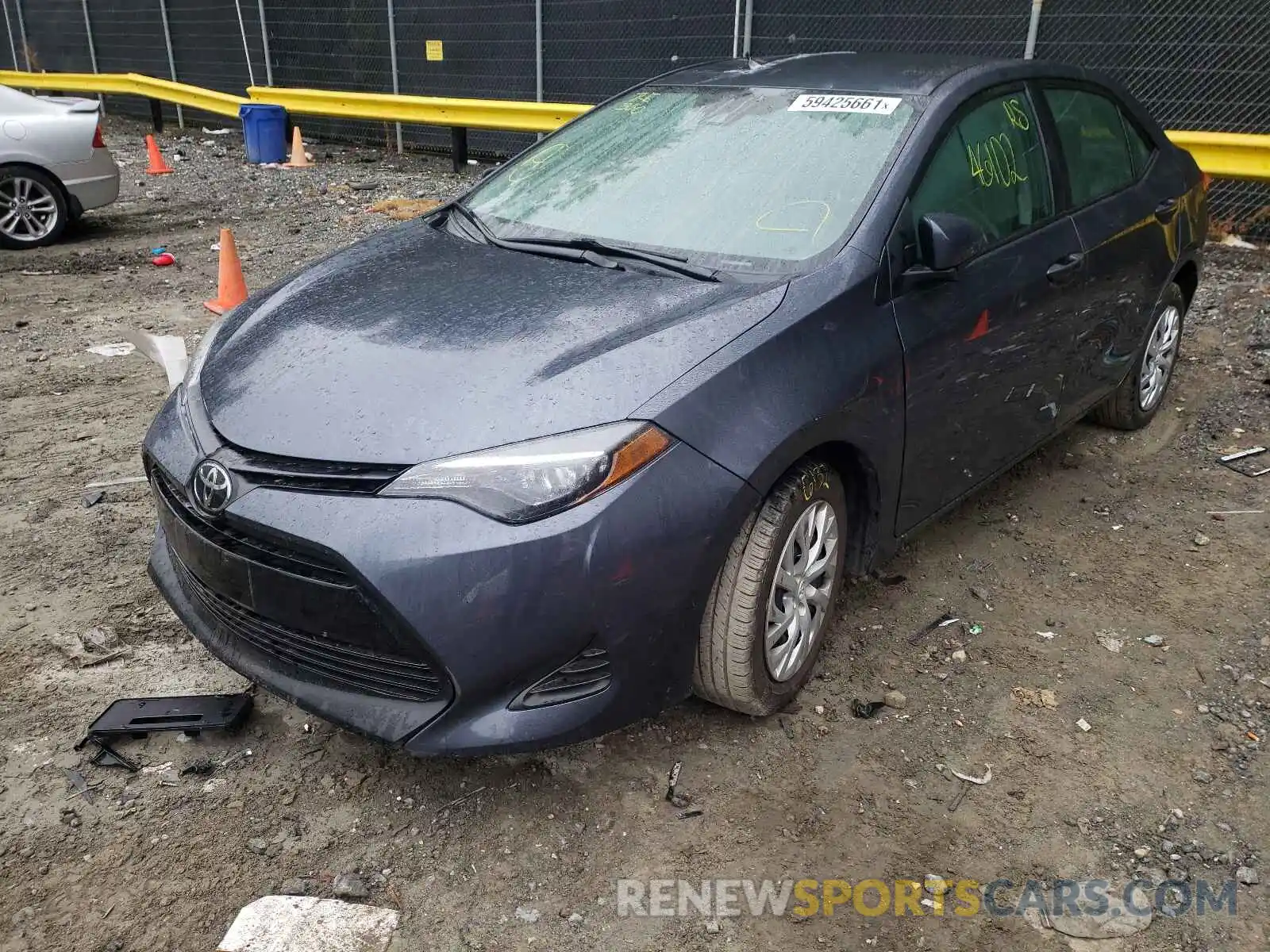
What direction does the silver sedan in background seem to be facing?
to the viewer's left

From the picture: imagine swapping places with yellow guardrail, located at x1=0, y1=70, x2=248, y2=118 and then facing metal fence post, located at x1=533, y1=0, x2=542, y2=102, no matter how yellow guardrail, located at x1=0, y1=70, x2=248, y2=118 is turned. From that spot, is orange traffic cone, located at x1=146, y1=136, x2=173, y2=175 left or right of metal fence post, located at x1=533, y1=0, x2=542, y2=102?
right

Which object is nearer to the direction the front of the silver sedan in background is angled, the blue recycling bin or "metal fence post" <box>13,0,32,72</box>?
the metal fence post

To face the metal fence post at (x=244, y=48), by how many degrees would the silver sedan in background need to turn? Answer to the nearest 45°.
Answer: approximately 90° to its right

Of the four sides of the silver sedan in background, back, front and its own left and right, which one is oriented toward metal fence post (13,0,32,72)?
right

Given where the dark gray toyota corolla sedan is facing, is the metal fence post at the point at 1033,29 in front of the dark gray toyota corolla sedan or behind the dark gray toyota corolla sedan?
behind

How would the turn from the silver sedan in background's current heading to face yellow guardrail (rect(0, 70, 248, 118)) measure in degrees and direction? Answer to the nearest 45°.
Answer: approximately 90° to its right

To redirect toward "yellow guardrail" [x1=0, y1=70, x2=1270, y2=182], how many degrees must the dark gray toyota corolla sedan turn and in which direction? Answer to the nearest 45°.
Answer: approximately 135° to its right

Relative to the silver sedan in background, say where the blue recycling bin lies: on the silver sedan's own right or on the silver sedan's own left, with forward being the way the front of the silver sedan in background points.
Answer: on the silver sedan's own right

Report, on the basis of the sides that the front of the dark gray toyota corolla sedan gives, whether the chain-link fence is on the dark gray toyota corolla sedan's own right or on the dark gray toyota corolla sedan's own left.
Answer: on the dark gray toyota corolla sedan's own right

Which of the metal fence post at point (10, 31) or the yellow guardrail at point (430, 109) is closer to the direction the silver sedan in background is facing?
the metal fence post
